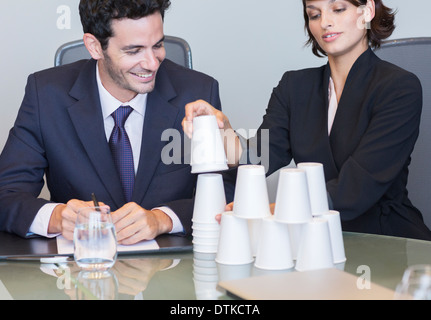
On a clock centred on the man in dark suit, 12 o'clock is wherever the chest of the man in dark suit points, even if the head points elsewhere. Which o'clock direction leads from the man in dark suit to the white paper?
The white paper is roughly at 12 o'clock from the man in dark suit.

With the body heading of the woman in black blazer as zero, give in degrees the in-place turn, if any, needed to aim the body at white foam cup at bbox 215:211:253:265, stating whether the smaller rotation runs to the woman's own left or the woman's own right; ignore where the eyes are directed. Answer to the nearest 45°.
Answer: approximately 45° to the woman's own left

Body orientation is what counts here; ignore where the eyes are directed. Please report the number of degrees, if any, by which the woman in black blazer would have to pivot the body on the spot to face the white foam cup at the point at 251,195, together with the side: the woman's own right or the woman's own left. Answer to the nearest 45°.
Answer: approximately 45° to the woman's own left

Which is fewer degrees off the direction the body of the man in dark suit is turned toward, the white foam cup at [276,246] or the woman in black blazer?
the white foam cup

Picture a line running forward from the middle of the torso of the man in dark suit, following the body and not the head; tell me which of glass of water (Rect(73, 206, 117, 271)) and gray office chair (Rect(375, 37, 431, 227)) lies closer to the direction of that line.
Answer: the glass of water

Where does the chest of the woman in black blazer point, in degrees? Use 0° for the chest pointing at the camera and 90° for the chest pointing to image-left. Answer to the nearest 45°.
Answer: approximately 45°

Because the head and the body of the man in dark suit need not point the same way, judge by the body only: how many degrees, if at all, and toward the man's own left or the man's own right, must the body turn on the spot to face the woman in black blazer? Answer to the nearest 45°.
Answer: approximately 90° to the man's own left

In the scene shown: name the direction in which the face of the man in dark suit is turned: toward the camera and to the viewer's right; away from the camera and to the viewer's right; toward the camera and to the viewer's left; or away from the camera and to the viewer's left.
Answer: toward the camera and to the viewer's right

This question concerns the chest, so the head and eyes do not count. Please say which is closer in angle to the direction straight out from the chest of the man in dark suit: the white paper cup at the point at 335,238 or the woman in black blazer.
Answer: the white paper cup

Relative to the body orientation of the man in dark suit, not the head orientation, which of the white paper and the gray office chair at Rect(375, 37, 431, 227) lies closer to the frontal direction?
the white paper

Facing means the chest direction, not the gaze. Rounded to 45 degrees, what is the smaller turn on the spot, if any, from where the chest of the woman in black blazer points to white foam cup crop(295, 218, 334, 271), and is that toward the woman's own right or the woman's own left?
approximately 45° to the woman's own left

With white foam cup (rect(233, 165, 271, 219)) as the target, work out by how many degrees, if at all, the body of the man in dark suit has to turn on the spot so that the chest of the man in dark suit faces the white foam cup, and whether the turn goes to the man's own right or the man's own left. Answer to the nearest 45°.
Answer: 0° — they already face it
